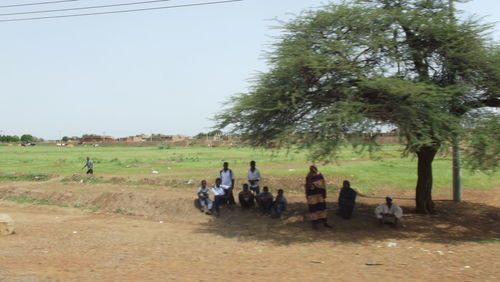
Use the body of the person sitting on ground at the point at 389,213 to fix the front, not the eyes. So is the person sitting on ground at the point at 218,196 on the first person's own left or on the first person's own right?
on the first person's own right

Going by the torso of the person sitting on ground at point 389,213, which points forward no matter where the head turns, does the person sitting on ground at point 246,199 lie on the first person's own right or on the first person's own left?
on the first person's own right

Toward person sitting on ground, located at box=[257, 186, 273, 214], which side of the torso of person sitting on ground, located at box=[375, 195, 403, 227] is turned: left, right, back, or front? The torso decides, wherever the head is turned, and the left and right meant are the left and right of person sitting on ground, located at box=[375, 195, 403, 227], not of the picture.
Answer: right

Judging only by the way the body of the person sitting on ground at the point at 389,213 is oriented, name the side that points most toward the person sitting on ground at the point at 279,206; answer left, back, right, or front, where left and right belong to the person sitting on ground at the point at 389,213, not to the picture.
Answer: right

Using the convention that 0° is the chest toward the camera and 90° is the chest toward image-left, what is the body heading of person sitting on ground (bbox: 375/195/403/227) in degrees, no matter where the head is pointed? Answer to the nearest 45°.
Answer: approximately 0°

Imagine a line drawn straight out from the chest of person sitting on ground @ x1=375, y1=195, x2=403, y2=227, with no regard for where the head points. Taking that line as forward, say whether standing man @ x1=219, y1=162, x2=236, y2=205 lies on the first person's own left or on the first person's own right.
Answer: on the first person's own right

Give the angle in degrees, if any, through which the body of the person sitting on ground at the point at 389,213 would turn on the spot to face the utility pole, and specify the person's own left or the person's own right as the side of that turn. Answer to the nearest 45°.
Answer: approximately 135° to the person's own left
